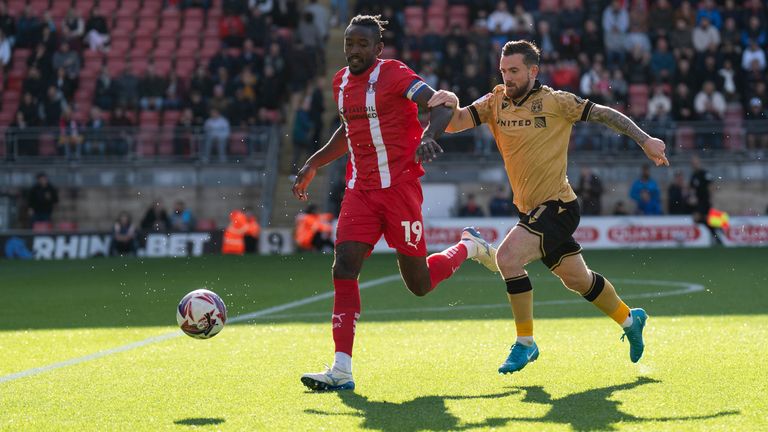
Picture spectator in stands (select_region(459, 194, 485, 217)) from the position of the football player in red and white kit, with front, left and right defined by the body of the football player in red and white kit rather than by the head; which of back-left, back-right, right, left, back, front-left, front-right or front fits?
back-right

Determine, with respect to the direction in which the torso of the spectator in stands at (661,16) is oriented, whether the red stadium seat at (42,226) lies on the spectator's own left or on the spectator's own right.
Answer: on the spectator's own right

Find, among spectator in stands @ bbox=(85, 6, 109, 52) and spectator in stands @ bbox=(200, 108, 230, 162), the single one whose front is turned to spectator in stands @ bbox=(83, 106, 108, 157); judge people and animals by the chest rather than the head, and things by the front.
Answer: spectator in stands @ bbox=(85, 6, 109, 52)

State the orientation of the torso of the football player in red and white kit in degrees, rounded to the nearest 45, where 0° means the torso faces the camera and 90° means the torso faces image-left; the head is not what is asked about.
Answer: approximately 45°

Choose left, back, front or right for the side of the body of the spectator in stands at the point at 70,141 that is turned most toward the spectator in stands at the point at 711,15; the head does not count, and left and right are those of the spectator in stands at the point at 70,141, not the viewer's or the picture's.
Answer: left

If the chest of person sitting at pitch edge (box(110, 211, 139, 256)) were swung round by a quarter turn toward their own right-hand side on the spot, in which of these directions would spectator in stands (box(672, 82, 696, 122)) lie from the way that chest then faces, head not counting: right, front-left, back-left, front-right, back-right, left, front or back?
back

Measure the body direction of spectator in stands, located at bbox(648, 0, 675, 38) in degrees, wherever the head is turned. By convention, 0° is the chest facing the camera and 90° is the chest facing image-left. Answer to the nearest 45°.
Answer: approximately 0°

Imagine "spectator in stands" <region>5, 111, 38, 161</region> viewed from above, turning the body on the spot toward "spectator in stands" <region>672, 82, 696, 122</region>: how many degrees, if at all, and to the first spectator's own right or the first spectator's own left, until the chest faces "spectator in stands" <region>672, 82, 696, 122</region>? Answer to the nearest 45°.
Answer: approximately 90° to the first spectator's own left

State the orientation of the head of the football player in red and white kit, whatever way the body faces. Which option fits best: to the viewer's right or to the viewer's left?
to the viewer's left

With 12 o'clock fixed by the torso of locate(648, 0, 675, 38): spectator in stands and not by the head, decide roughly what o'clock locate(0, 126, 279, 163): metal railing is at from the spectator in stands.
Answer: The metal railing is roughly at 2 o'clock from the spectator in stands.

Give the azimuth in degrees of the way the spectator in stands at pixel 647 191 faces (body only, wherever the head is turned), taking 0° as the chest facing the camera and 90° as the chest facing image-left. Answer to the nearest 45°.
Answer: approximately 0°

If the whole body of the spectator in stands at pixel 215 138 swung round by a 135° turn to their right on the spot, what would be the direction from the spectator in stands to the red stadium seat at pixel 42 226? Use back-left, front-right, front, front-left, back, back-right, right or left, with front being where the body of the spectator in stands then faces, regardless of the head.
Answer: front-left
